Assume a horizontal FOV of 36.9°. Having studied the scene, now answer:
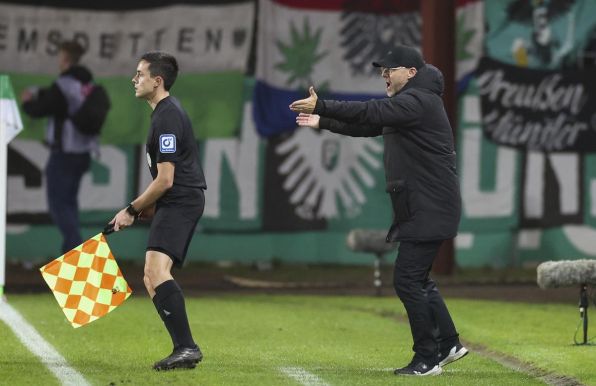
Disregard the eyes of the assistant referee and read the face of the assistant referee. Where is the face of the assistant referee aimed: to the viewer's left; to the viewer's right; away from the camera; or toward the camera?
to the viewer's left

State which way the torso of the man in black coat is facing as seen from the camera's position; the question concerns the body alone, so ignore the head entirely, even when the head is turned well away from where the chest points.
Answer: to the viewer's left

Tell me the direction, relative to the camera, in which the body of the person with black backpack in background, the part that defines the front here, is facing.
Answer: to the viewer's left

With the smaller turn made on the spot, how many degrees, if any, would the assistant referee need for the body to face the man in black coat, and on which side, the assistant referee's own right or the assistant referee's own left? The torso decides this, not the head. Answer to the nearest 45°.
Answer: approximately 180°

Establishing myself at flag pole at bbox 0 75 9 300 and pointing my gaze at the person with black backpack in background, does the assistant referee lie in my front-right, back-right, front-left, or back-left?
back-right

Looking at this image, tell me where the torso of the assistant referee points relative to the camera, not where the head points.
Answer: to the viewer's left
